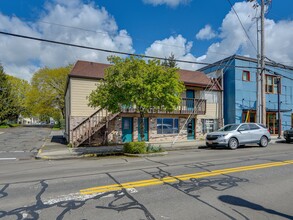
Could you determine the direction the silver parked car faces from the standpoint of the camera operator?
facing the viewer and to the left of the viewer

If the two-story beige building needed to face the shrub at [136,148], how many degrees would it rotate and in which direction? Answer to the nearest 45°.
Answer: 0° — it already faces it

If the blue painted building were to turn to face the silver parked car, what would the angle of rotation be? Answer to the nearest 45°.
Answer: approximately 45° to its right

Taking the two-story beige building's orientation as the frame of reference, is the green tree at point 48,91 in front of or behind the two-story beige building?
behind

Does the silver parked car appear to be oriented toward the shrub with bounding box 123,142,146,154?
yes

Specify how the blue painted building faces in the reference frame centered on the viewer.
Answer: facing the viewer and to the right of the viewer

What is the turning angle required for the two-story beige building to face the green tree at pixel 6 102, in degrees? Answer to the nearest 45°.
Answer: approximately 135° to its right

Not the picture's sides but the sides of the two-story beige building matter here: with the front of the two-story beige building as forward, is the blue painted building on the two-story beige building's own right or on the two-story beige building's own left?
on the two-story beige building's own left

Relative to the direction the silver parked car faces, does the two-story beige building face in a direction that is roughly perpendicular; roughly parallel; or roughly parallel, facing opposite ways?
roughly perpendicular

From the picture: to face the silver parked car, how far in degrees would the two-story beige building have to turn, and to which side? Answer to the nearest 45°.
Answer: approximately 45° to its left

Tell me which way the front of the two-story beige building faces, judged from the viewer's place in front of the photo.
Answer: facing the viewer

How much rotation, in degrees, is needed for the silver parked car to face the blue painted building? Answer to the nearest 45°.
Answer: approximately 135° to its right

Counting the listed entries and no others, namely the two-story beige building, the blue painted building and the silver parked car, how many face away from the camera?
0
